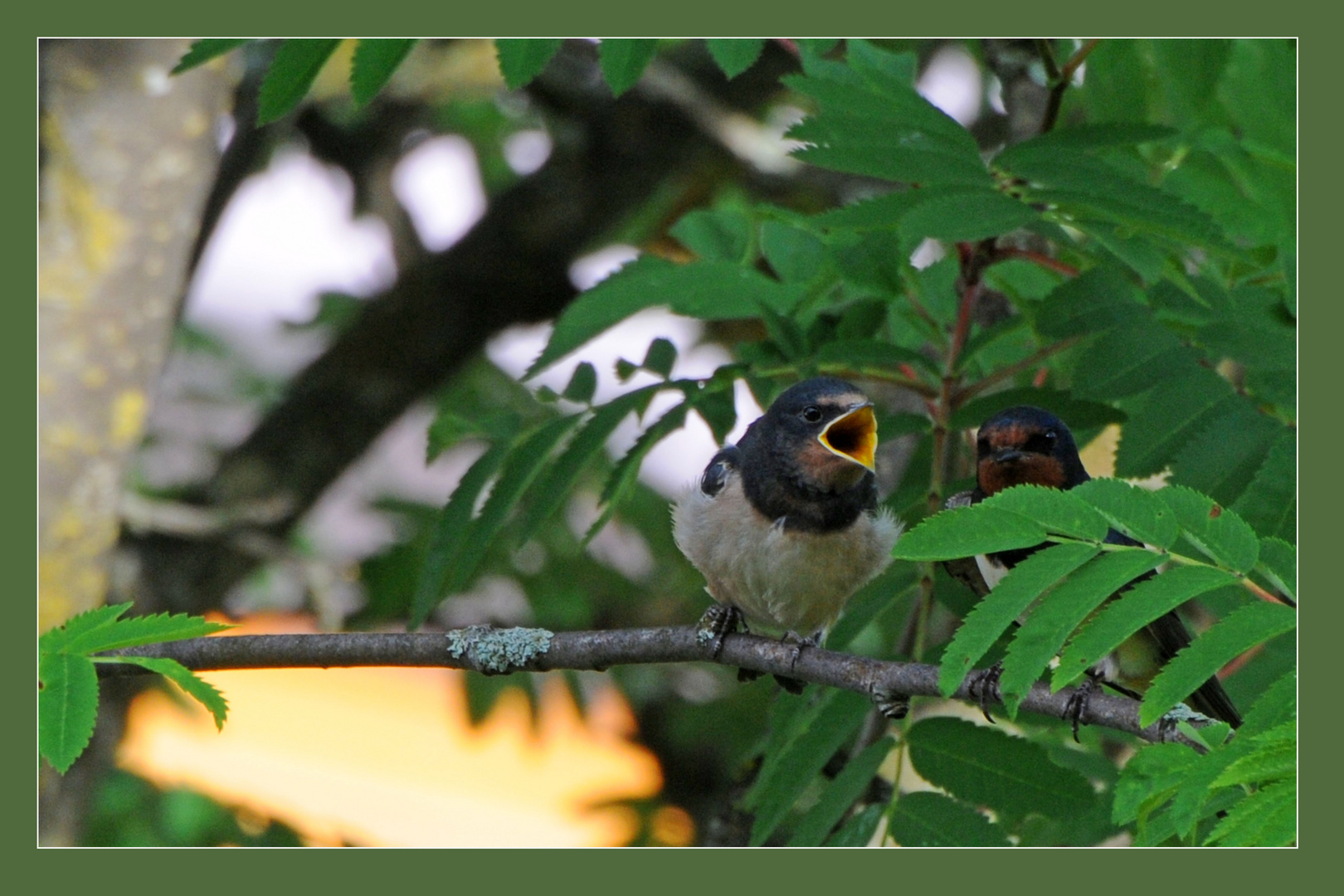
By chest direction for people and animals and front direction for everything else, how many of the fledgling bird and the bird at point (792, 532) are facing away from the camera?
0

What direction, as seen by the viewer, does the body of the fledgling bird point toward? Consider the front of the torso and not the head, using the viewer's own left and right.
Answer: facing the viewer and to the left of the viewer

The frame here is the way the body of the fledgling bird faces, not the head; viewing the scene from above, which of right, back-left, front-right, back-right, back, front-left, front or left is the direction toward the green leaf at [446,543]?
front-right

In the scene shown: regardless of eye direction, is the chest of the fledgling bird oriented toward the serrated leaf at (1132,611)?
no

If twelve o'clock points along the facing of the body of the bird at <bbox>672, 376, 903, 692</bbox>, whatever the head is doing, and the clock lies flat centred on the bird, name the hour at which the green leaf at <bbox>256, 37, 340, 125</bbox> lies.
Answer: The green leaf is roughly at 4 o'clock from the bird.
